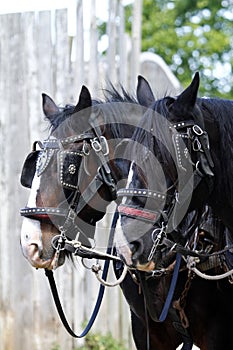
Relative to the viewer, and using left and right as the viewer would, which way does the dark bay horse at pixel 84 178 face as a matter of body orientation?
facing the viewer and to the left of the viewer
